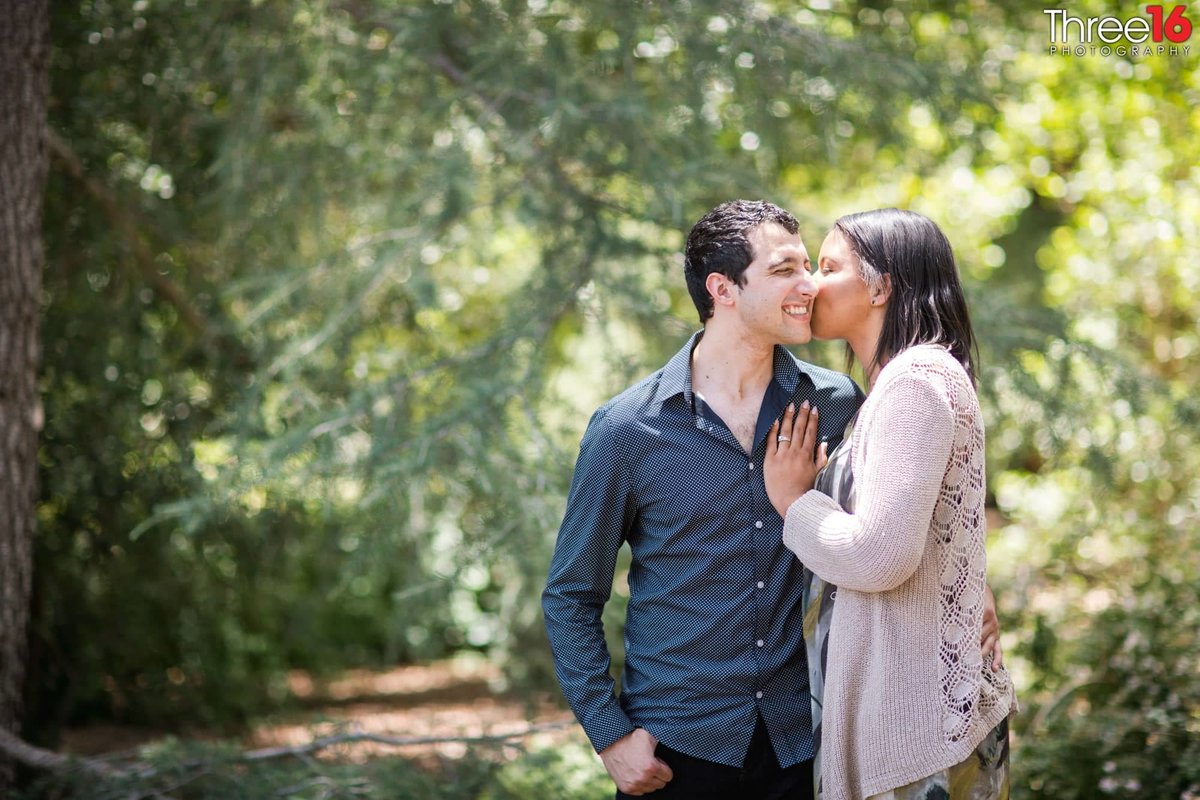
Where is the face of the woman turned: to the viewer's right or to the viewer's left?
to the viewer's left

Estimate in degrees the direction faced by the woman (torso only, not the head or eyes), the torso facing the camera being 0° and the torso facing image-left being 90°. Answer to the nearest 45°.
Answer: approximately 90°

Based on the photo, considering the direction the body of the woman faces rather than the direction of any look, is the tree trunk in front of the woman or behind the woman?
in front

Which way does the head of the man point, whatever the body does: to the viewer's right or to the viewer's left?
to the viewer's right
